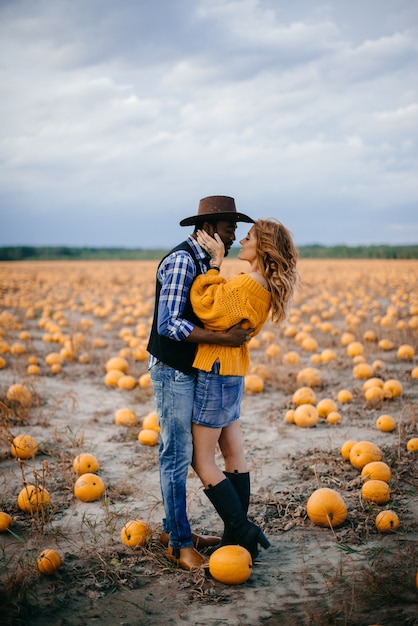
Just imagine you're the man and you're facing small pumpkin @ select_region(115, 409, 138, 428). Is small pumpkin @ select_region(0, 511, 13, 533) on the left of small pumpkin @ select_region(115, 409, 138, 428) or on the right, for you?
left

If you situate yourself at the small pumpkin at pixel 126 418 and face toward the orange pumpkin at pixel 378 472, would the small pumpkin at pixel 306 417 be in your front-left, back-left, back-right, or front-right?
front-left

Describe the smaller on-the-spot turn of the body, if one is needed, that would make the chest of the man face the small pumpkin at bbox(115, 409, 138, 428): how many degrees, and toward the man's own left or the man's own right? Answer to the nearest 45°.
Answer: approximately 90° to the man's own left

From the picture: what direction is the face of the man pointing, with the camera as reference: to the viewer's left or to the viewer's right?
to the viewer's right

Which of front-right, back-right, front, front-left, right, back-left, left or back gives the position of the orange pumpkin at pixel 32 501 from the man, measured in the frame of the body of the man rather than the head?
back-left

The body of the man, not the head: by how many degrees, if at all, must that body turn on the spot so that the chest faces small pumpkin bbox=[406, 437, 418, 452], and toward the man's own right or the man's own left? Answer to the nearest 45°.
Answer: approximately 45° to the man's own left

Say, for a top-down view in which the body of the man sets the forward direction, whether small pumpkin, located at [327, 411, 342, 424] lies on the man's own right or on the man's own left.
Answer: on the man's own left

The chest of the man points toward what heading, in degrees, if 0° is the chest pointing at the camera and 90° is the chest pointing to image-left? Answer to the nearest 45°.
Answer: approximately 270°

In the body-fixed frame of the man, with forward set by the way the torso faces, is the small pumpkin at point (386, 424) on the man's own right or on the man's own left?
on the man's own left

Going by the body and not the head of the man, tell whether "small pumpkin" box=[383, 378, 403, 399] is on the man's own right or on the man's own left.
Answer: on the man's own left

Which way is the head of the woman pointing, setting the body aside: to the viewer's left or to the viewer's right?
to the viewer's left
